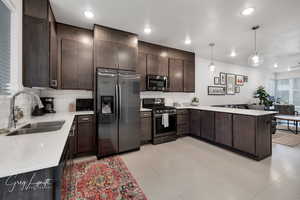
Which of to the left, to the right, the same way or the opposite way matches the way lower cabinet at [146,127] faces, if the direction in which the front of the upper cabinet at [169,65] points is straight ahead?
the same way

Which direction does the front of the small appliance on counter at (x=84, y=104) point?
toward the camera

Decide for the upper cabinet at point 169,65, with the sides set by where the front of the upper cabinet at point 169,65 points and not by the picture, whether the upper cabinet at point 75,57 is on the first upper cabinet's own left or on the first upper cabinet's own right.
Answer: on the first upper cabinet's own right

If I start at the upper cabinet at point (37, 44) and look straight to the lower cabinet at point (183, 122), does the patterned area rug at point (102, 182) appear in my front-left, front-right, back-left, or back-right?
front-right

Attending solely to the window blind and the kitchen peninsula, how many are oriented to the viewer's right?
1

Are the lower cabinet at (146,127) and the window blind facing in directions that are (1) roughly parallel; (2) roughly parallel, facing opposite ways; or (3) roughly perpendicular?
roughly perpendicular

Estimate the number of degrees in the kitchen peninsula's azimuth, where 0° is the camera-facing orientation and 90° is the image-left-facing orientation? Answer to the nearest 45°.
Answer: approximately 45°

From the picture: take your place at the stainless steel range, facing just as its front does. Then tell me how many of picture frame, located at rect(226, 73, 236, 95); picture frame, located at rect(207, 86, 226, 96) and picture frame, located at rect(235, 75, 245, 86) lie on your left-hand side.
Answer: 3

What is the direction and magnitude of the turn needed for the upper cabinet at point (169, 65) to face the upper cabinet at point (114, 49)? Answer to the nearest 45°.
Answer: approximately 90° to its right

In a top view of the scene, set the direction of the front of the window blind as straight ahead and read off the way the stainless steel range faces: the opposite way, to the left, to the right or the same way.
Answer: to the right

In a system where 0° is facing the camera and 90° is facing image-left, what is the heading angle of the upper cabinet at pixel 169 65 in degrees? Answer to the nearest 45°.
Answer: approximately 315°

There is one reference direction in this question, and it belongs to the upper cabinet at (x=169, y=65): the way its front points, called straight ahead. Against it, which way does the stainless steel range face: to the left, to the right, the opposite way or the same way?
the same way

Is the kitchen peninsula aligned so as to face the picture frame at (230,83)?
no

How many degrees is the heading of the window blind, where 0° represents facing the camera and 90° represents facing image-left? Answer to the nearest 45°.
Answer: approximately 270°

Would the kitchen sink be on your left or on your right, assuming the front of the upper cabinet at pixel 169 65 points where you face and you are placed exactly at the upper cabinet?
on your right
